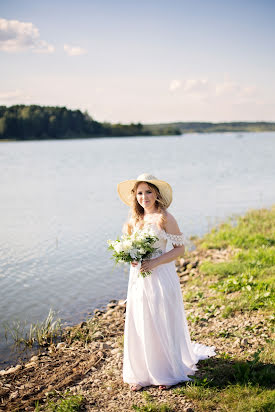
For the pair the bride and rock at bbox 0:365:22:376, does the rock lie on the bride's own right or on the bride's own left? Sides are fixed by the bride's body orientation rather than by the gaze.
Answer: on the bride's own right

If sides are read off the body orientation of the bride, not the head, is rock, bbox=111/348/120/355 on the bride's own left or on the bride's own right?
on the bride's own right

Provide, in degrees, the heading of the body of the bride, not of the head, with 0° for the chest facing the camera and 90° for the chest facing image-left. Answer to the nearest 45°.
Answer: approximately 45°

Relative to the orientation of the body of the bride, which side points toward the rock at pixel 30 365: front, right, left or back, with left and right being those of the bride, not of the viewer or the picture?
right

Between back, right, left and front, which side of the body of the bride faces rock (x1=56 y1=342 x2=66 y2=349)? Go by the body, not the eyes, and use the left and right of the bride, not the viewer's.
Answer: right
